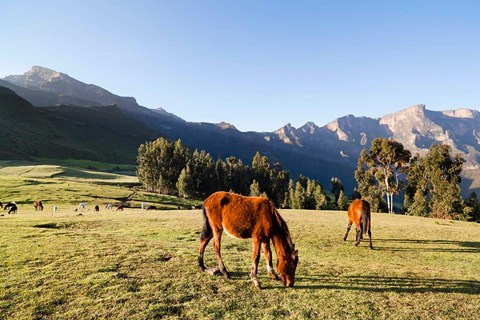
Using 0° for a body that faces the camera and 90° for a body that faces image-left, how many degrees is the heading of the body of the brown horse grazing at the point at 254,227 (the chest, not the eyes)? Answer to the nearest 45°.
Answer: approximately 315°
